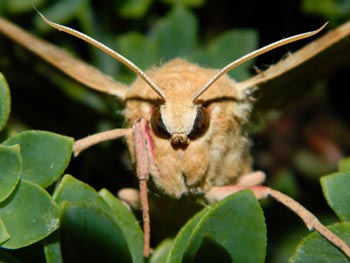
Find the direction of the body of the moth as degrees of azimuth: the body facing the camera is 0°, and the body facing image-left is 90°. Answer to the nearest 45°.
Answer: approximately 0°

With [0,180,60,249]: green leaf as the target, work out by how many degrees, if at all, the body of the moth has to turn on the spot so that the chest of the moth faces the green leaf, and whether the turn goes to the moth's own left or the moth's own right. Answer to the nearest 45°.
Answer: approximately 45° to the moth's own right

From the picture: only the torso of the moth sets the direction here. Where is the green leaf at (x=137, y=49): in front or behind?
behind

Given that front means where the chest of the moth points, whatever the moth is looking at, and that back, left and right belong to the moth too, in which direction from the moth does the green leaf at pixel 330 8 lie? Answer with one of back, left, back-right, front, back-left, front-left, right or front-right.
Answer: back-left
